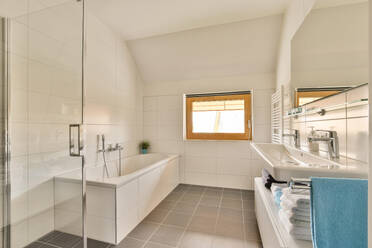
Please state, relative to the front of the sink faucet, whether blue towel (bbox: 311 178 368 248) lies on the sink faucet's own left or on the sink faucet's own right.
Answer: on the sink faucet's own left

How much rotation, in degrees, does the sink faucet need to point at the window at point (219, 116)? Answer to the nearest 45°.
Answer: approximately 45° to its right

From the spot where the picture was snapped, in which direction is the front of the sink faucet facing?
facing to the left of the viewer
